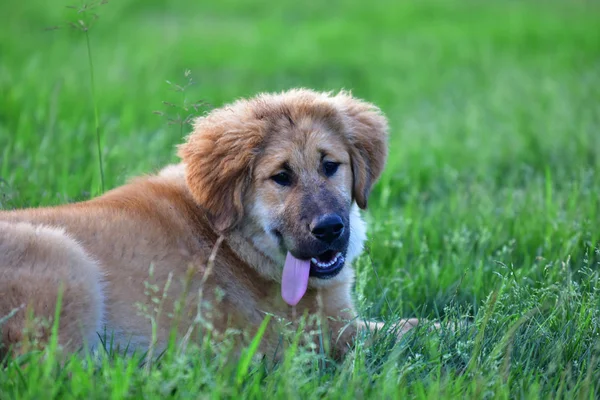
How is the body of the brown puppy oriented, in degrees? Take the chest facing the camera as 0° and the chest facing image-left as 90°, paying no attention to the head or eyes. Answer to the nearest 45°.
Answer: approximately 270°
